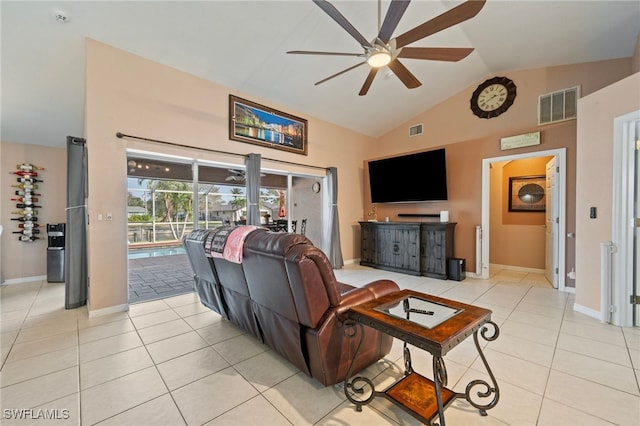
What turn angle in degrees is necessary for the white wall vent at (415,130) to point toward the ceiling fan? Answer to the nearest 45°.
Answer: approximately 45° to its left

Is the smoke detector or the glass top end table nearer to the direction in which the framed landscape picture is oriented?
the glass top end table

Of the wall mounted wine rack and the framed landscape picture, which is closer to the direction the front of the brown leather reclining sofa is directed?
the framed landscape picture

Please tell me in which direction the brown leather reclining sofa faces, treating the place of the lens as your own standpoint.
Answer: facing away from the viewer and to the right of the viewer

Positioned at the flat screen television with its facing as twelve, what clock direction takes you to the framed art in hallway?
The framed art in hallway is roughly at 7 o'clock from the flat screen television.

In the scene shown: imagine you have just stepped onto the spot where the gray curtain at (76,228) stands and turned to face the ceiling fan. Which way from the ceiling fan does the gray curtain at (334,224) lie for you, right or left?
left

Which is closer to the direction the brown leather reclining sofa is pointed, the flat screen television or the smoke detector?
the flat screen television

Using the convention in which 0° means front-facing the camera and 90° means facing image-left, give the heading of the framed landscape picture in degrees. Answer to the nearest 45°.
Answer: approximately 315°

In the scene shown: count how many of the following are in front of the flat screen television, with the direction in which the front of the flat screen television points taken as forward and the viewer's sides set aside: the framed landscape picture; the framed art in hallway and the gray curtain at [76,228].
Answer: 2
